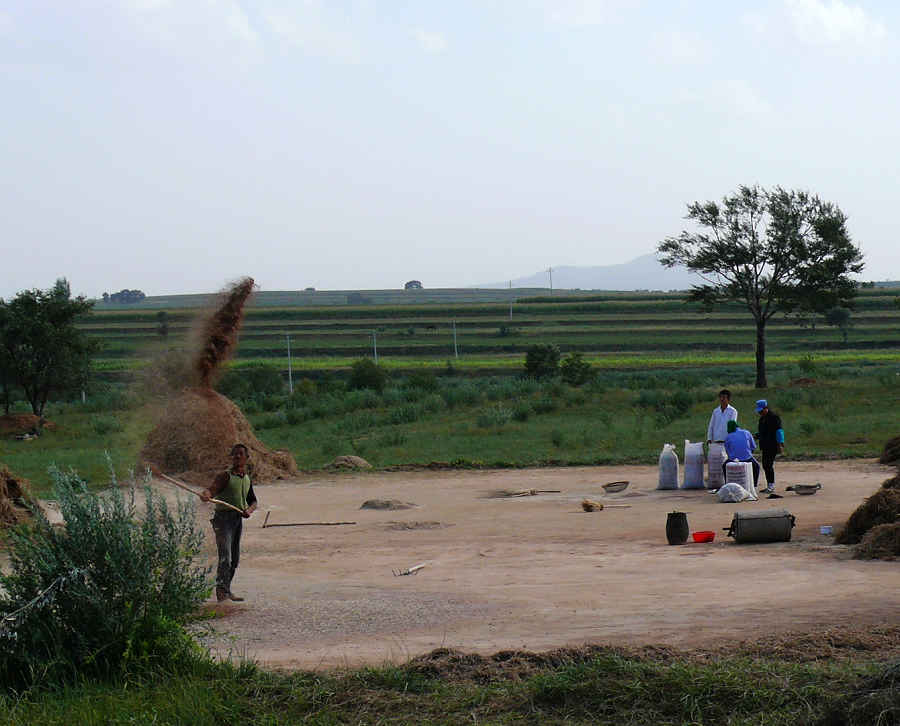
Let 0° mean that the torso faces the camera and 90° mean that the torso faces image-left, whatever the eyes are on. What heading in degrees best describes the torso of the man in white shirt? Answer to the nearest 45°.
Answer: approximately 0°

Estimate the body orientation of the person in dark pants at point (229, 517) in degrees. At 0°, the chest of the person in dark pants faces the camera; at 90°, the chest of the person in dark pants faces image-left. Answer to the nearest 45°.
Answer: approximately 315°

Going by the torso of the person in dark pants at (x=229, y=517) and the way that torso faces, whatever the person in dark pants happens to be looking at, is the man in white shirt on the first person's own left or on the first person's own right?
on the first person's own left

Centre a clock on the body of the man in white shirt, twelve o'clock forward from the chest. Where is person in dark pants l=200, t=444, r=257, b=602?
The person in dark pants is roughly at 1 o'clock from the man in white shirt.

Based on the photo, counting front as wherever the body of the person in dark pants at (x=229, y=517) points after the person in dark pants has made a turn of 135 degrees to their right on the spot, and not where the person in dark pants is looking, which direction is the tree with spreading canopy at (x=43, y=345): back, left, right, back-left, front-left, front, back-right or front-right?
right

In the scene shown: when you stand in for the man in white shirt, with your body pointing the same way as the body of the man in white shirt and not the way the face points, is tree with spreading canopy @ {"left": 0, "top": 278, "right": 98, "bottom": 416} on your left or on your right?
on your right

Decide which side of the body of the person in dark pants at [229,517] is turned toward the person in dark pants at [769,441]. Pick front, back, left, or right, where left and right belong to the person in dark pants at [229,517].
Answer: left

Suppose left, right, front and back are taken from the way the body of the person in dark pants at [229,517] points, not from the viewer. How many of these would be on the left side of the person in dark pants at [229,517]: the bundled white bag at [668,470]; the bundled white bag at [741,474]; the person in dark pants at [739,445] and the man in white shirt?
4

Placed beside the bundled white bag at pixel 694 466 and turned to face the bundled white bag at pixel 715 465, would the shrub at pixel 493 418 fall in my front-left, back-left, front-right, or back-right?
back-left

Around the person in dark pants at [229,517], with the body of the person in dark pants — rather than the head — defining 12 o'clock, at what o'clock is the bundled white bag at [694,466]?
The bundled white bag is roughly at 9 o'clock from the person in dark pants.

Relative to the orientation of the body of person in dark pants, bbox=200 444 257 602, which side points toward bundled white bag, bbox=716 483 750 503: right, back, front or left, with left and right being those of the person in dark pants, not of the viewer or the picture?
left

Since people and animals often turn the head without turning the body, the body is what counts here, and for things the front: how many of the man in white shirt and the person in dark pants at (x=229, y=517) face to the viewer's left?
0

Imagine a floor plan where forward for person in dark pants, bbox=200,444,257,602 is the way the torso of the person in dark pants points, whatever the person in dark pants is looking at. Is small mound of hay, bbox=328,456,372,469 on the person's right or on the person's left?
on the person's left
